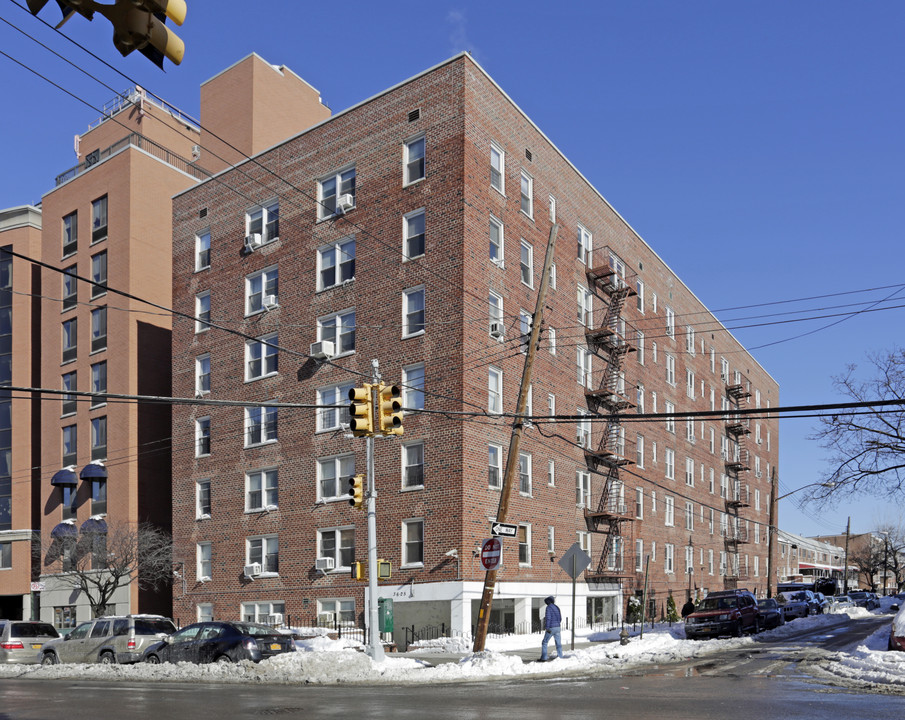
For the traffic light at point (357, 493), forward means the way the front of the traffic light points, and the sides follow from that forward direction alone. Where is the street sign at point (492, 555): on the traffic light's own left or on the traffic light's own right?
on the traffic light's own left

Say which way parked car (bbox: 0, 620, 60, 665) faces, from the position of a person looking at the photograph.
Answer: facing away from the viewer and to the left of the viewer

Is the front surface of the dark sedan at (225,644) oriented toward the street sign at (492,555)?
no

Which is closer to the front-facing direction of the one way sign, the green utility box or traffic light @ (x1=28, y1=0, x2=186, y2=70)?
the traffic light

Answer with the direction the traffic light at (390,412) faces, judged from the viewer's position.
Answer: facing the viewer and to the right of the viewer

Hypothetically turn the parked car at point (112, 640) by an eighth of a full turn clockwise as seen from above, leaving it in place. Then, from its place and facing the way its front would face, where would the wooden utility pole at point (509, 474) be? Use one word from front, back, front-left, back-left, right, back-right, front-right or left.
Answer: back-right

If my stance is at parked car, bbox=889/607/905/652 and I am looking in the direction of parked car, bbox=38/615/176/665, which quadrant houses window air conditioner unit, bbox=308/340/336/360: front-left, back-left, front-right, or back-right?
front-right

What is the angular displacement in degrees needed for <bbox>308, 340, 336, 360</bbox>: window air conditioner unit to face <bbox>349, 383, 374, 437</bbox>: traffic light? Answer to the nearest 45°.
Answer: approximately 45° to its left

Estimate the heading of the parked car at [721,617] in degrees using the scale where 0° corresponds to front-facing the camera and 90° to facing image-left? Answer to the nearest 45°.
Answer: approximately 45°

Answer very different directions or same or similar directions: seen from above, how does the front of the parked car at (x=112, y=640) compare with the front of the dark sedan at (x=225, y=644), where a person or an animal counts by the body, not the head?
same or similar directions

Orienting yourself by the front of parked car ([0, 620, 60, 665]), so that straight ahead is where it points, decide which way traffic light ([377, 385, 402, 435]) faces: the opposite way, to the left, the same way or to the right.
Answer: the opposite way

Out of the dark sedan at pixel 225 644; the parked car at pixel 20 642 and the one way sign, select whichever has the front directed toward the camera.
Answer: the one way sign

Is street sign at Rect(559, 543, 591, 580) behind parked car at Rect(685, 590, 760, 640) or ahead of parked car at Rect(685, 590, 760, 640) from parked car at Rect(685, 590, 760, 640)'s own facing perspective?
ahead

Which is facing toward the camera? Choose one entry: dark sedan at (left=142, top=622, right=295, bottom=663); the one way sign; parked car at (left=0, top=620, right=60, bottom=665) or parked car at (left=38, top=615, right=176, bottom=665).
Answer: the one way sign

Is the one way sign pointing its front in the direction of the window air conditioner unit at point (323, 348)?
no

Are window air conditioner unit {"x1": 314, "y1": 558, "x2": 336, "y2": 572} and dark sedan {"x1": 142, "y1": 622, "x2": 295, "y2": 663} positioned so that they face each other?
no

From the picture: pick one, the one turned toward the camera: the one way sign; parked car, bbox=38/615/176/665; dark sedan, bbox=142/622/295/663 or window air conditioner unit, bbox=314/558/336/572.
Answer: the one way sign

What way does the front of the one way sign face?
toward the camera
